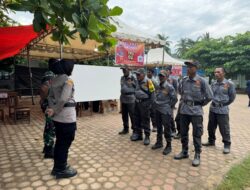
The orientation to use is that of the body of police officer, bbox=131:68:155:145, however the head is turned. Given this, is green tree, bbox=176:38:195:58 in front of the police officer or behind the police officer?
behind

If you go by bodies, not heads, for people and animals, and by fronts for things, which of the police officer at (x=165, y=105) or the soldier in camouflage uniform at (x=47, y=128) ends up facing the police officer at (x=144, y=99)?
the soldier in camouflage uniform at (x=47, y=128)

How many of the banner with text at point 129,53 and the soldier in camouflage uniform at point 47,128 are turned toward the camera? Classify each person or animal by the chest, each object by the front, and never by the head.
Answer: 1

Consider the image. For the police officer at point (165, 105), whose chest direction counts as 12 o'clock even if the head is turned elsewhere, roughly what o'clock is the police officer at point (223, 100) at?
the police officer at point (223, 100) is roughly at 7 o'clock from the police officer at point (165, 105).

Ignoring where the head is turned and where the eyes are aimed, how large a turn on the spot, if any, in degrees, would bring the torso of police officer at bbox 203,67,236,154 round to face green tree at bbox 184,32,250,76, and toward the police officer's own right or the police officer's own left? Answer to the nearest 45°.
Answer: approximately 135° to the police officer's own right

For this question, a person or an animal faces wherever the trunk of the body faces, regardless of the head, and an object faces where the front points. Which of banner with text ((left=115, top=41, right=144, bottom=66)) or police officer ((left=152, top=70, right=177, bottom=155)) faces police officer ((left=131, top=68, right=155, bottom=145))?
the banner with text

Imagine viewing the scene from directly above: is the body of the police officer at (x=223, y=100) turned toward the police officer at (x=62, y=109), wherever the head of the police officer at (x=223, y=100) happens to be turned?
yes

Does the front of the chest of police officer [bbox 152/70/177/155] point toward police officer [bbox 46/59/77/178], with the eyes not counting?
yes
